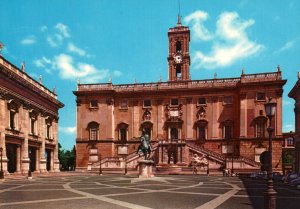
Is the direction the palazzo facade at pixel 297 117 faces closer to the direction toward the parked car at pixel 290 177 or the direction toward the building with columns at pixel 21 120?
the building with columns

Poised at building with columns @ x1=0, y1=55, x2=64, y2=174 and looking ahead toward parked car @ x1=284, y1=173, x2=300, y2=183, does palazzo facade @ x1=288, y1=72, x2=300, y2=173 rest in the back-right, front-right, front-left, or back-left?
front-left

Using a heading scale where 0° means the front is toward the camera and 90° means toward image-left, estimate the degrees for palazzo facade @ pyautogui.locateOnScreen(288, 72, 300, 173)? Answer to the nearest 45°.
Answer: approximately 90°

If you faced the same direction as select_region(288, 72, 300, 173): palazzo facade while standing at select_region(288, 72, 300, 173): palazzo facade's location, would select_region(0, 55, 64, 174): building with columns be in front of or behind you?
in front

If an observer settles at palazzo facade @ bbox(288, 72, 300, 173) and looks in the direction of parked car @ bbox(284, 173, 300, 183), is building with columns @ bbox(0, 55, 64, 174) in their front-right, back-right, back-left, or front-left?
front-right

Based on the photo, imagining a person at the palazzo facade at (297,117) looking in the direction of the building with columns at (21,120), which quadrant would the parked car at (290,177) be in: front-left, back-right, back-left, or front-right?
front-left

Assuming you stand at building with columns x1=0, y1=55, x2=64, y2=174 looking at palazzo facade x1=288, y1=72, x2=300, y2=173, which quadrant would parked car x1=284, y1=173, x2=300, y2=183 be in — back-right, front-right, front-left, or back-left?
front-right
